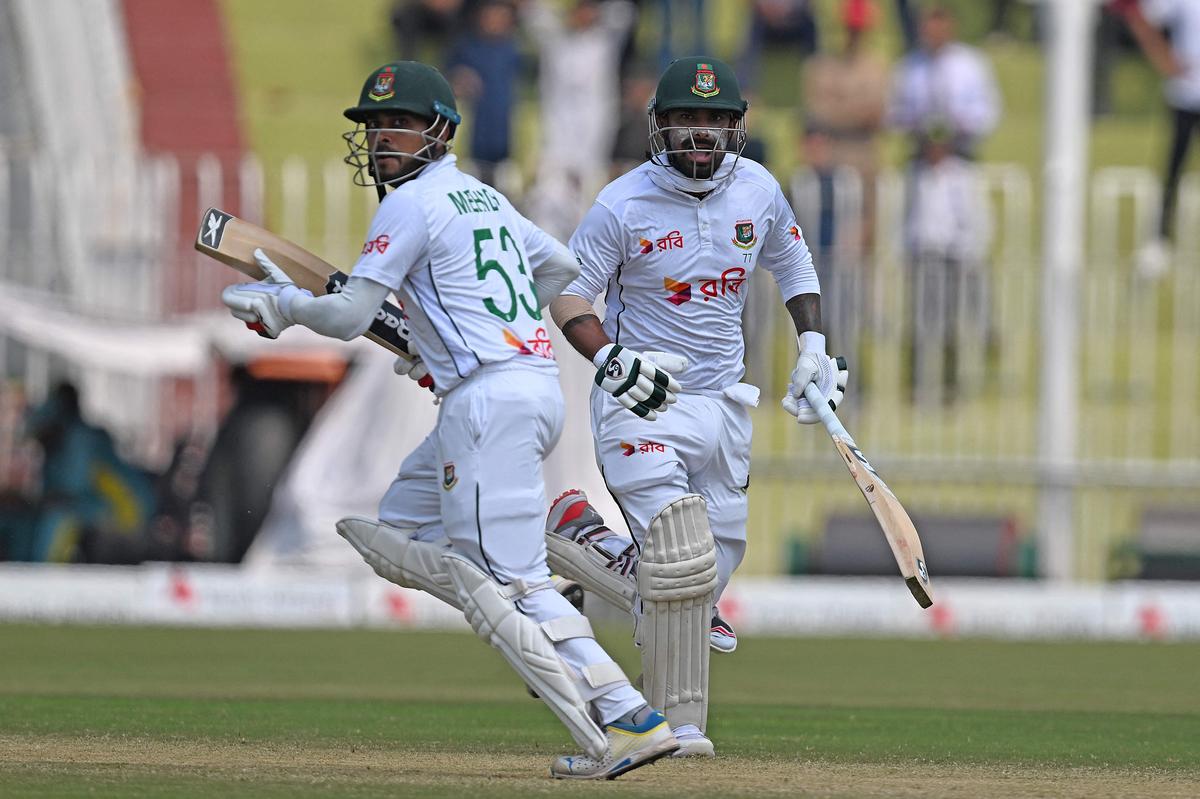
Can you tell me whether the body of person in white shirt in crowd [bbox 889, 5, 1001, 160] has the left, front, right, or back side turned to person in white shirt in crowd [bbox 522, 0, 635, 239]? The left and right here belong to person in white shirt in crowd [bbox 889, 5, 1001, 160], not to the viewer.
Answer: right

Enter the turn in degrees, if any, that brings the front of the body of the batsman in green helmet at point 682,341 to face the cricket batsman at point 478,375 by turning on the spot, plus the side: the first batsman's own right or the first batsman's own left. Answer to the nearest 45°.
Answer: approximately 45° to the first batsman's own right
